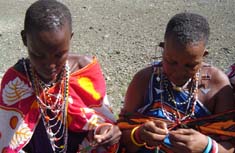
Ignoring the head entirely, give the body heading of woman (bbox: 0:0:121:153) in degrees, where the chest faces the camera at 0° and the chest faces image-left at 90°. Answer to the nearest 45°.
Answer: approximately 0°

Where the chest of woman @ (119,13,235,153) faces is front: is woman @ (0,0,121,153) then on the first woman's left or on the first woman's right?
on the first woman's right

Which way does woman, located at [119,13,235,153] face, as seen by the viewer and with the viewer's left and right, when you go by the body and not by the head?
facing the viewer

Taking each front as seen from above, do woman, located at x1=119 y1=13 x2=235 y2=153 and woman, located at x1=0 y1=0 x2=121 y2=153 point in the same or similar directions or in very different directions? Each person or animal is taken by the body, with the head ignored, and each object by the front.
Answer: same or similar directions

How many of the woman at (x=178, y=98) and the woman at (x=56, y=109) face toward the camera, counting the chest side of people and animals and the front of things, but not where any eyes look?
2

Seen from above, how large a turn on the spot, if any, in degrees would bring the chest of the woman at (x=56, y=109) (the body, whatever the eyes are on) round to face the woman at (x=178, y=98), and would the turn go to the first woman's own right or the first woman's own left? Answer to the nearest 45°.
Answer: approximately 90° to the first woman's own left
